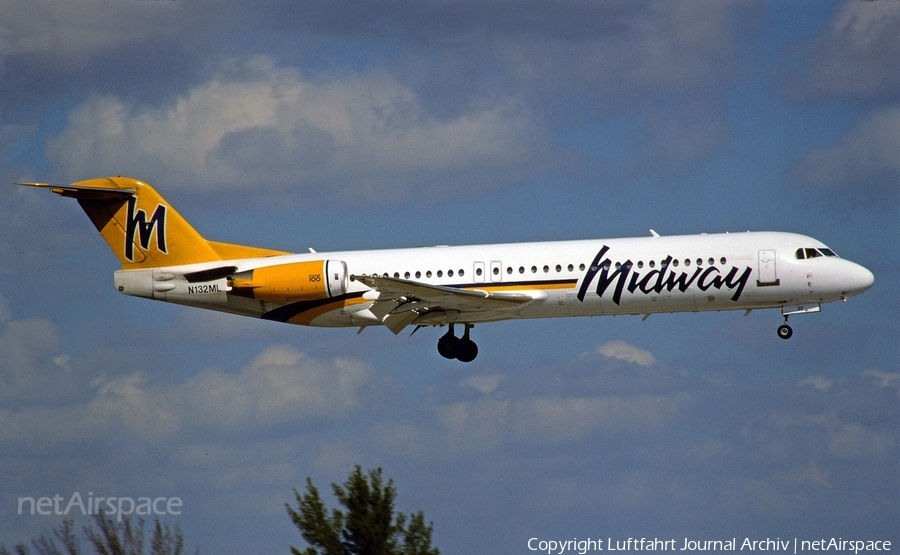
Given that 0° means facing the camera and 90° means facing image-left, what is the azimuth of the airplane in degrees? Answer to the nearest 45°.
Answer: approximately 270°
